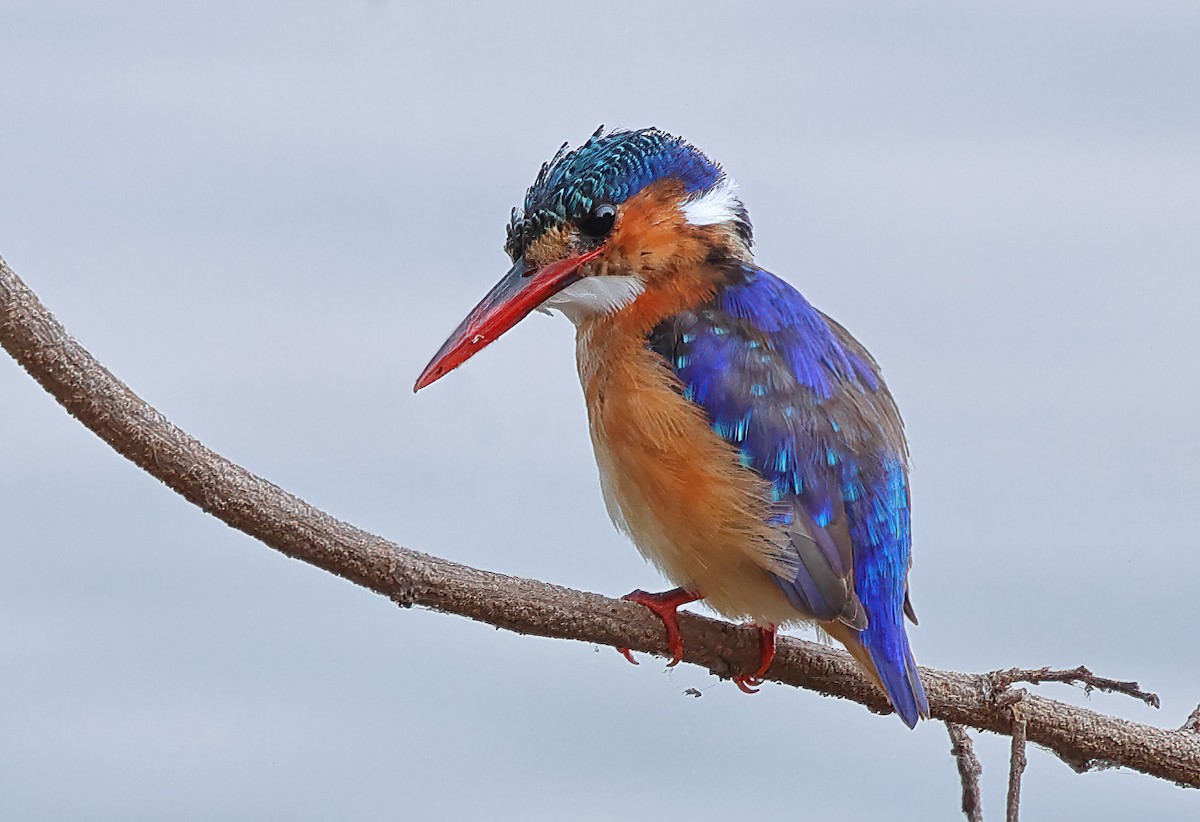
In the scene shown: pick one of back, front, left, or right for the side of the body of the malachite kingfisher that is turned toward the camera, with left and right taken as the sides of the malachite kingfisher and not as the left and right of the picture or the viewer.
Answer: left
